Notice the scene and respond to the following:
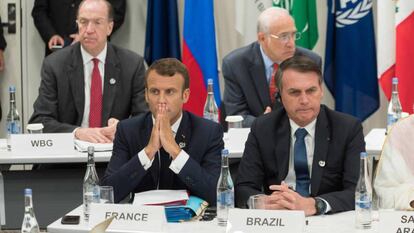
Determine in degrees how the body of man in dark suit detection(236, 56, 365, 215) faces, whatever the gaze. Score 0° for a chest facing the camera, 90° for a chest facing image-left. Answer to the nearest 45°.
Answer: approximately 0°

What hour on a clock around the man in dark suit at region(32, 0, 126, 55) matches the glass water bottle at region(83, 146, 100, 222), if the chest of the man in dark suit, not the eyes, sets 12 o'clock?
The glass water bottle is roughly at 12 o'clock from the man in dark suit.

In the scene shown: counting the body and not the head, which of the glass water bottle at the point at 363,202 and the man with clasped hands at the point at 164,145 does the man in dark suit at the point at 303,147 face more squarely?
the glass water bottle

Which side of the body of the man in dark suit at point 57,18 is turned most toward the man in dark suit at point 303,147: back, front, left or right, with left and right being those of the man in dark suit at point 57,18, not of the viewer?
front

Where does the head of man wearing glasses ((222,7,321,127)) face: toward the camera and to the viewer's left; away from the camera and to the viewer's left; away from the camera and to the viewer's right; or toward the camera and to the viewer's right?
toward the camera and to the viewer's right

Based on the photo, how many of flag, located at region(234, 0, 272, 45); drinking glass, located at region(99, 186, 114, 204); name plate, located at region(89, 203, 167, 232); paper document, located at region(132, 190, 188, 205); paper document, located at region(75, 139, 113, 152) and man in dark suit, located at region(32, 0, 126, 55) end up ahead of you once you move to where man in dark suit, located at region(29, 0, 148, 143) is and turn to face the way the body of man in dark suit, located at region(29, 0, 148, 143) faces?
4

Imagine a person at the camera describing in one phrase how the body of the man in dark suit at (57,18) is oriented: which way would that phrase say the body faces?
toward the camera

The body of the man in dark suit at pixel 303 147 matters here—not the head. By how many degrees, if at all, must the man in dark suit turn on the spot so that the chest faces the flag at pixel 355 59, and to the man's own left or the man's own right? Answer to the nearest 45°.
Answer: approximately 180°

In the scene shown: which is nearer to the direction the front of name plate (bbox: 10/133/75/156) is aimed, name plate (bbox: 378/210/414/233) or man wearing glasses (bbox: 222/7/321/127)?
the name plate

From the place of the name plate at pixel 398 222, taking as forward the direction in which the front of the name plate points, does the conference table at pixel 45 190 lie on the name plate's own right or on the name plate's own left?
on the name plate's own right

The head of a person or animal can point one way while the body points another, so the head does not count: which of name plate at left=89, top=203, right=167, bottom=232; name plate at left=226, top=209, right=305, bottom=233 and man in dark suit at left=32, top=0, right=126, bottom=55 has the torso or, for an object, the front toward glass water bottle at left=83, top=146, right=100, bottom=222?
the man in dark suit

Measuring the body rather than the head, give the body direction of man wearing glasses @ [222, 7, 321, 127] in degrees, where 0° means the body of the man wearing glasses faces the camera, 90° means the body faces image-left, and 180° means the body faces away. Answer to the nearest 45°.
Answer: approximately 315°

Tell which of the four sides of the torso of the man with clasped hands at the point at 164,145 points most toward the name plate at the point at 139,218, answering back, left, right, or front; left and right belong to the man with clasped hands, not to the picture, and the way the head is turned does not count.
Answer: front
